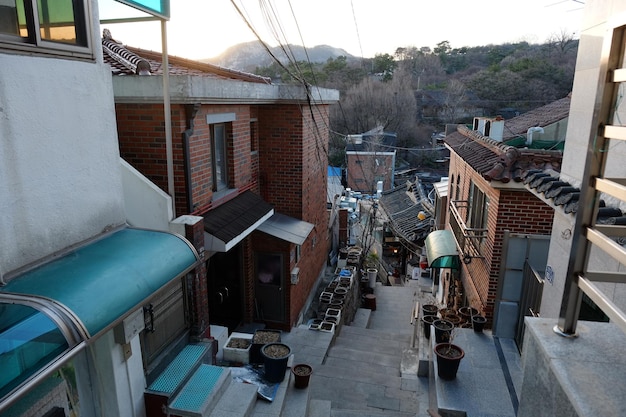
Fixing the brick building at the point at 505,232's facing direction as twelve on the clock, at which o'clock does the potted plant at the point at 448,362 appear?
The potted plant is roughly at 11 o'clock from the brick building.

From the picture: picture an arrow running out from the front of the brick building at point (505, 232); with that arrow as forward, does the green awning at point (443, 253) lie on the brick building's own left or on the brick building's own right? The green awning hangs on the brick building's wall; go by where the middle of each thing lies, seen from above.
on the brick building's own right

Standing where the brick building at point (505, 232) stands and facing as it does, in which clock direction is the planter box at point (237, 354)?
The planter box is roughly at 12 o'clock from the brick building.

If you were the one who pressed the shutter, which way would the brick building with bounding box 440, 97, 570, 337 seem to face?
facing the viewer and to the left of the viewer

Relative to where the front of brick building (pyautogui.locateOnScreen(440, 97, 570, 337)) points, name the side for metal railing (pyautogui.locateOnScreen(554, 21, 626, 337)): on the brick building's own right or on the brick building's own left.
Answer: on the brick building's own left

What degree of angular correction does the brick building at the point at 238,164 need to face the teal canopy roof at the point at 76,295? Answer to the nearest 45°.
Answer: approximately 45° to its right

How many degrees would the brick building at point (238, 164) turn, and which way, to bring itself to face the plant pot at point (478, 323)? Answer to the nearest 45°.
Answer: approximately 45° to its left

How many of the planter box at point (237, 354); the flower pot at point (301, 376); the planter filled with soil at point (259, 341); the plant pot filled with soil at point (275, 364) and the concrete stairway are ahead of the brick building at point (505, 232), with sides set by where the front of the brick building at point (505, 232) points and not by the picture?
5

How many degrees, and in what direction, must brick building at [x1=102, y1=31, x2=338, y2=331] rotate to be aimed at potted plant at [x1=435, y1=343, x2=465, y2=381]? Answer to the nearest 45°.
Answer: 0° — it already faces it

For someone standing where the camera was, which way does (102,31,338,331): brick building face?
facing the viewer and to the right of the viewer

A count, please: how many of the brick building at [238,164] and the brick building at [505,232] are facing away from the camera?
0

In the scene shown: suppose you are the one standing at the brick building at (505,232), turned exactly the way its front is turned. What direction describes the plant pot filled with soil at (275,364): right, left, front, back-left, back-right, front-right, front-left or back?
front

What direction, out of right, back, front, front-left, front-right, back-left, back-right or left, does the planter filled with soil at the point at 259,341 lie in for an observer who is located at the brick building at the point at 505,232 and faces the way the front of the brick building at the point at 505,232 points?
front
